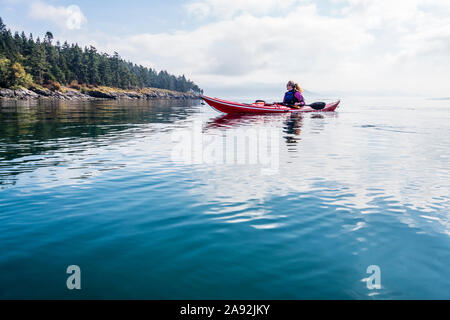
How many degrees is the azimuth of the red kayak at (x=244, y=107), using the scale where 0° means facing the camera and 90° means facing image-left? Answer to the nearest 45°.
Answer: approximately 90°
